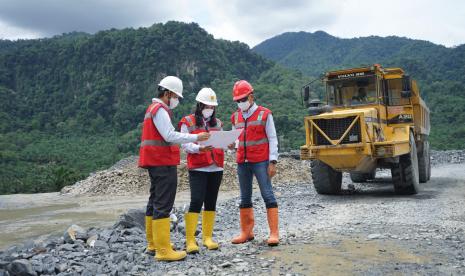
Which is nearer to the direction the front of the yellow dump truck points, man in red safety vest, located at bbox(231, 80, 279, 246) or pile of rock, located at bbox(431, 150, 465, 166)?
the man in red safety vest

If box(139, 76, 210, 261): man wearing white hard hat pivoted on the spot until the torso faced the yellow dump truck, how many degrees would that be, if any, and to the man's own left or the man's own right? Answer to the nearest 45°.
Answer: approximately 45° to the man's own left

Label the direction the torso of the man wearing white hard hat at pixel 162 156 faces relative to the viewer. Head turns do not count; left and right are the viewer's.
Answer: facing to the right of the viewer

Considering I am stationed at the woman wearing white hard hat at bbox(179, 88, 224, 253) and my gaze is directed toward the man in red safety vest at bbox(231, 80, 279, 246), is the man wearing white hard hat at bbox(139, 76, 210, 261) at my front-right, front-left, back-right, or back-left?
back-right

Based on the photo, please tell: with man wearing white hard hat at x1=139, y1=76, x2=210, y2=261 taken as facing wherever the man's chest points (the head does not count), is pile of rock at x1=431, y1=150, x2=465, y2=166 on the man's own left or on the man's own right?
on the man's own left

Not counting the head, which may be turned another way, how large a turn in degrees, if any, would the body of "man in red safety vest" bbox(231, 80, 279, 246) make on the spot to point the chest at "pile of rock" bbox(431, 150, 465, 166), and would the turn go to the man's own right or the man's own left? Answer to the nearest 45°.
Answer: approximately 180°

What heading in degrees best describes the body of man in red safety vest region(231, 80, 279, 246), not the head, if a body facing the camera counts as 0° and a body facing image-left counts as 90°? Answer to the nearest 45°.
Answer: approximately 45°

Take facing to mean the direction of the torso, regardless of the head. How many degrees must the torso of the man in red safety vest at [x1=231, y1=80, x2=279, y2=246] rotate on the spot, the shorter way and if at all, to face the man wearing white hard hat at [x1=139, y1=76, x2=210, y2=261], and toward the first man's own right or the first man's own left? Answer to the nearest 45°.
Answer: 0° — they already face them
